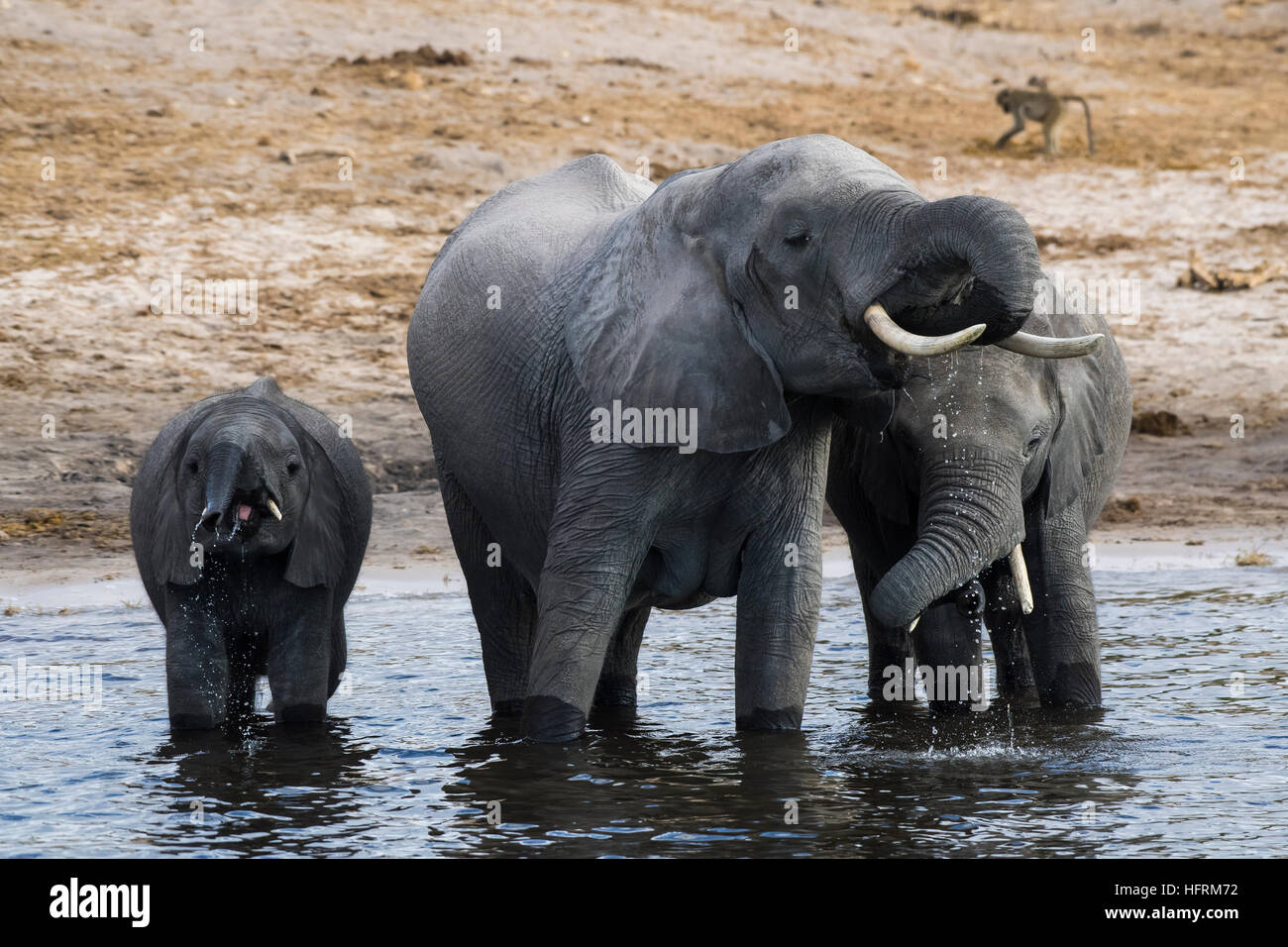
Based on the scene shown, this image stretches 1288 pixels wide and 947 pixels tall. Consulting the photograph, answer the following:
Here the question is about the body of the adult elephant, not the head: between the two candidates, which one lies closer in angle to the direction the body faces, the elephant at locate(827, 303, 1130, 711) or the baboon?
the elephant

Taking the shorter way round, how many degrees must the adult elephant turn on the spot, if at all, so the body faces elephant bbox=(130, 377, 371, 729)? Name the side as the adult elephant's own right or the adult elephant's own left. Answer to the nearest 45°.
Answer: approximately 180°

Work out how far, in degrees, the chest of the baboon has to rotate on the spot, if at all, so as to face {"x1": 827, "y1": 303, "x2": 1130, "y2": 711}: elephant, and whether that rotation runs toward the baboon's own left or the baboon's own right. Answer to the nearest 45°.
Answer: approximately 90° to the baboon's own left

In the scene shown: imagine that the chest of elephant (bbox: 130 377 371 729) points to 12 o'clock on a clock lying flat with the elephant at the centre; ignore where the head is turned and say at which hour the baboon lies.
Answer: The baboon is roughly at 7 o'clock from the elephant.

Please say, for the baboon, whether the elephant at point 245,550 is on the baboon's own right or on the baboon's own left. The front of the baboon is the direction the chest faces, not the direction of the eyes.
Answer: on the baboon's own left

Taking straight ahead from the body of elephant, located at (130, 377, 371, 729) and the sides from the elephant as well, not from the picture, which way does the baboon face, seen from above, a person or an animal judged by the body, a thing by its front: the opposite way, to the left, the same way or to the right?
to the right

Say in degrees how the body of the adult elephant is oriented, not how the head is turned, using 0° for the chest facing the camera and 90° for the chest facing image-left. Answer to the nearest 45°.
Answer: approximately 315°

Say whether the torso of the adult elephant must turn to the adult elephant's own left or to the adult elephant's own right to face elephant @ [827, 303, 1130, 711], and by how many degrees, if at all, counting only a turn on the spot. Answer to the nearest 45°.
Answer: approximately 90° to the adult elephant's own left

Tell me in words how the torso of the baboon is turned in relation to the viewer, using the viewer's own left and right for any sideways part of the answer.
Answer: facing to the left of the viewer

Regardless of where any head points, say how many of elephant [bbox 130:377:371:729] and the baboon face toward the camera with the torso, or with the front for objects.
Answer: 1
